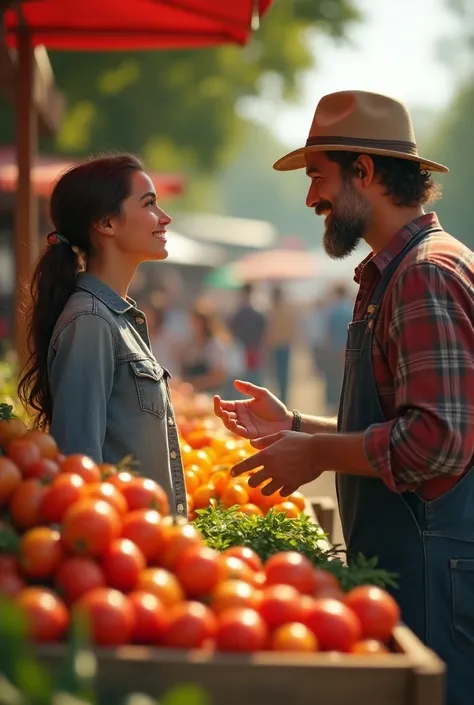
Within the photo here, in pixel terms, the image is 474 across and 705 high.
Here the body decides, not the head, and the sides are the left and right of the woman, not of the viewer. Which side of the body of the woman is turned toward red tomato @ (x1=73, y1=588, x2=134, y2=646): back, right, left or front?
right

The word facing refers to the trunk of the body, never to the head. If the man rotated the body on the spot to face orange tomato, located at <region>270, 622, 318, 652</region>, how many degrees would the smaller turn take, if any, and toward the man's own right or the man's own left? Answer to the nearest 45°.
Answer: approximately 90° to the man's own left

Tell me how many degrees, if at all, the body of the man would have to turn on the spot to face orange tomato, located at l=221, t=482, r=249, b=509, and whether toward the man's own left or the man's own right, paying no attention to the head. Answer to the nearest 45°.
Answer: approximately 45° to the man's own right

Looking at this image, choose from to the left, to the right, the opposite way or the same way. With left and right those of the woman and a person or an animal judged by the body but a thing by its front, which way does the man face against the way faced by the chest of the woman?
the opposite way

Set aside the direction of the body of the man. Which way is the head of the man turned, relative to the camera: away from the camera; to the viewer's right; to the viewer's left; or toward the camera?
to the viewer's left

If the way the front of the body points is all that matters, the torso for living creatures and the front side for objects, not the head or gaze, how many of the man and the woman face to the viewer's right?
1

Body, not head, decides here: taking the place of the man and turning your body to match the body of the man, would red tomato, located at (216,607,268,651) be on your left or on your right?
on your left

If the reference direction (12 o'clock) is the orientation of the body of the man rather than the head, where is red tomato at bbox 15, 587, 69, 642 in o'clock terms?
The red tomato is roughly at 10 o'clock from the man.

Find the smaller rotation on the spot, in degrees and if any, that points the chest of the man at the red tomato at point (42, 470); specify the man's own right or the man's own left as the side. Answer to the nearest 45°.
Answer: approximately 45° to the man's own left

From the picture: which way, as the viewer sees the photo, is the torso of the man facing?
to the viewer's left

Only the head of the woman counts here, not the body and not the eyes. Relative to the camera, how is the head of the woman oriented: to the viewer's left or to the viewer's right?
to the viewer's right

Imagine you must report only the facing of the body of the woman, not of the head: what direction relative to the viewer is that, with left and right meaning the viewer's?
facing to the right of the viewer
